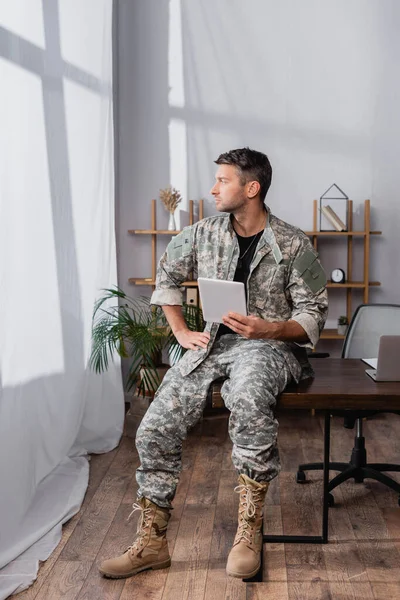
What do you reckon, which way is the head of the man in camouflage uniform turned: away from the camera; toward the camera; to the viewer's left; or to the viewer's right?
to the viewer's left

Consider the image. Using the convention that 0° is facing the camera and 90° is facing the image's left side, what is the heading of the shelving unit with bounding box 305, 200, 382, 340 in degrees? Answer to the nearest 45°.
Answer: approximately 0°

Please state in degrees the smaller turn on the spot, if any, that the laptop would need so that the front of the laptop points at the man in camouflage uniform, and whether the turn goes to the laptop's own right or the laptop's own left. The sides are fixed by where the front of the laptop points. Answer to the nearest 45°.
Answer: approximately 45° to the laptop's own left

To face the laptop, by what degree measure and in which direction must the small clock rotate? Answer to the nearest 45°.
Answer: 0° — it already faces it

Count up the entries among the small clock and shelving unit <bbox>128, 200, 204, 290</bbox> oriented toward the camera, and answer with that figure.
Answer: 2

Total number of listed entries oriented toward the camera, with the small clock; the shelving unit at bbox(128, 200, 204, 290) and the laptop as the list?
2

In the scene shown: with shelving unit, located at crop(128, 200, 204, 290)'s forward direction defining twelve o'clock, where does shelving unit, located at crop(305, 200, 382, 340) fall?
shelving unit, located at crop(305, 200, 382, 340) is roughly at 9 o'clock from shelving unit, located at crop(128, 200, 204, 290).

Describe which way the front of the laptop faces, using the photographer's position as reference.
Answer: facing away from the viewer and to the left of the viewer
